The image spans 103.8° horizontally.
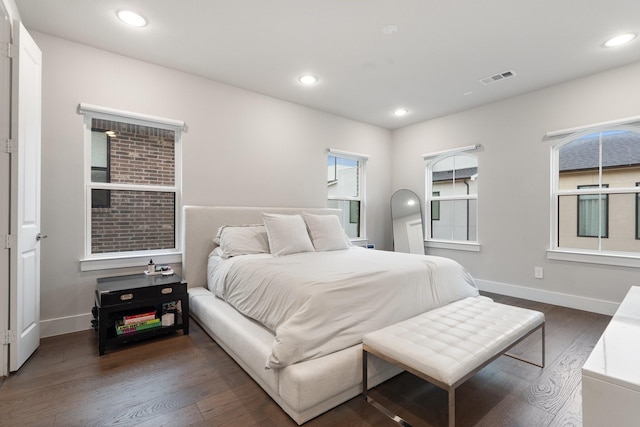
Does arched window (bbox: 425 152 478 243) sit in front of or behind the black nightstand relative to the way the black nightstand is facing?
in front

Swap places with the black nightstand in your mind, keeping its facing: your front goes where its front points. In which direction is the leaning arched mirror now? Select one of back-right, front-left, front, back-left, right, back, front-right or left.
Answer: front-left

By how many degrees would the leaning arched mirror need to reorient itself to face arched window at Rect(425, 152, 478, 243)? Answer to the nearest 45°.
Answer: approximately 90° to its left

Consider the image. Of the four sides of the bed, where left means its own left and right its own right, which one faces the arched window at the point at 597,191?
left

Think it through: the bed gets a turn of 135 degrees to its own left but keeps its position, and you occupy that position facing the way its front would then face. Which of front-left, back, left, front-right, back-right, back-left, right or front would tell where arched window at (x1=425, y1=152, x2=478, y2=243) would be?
front-right

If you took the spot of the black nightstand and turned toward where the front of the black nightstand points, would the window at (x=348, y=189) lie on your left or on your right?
on your left

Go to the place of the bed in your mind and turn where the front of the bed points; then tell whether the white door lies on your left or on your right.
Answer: on your right

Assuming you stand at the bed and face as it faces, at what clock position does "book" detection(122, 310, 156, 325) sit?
The book is roughly at 5 o'clock from the bed.

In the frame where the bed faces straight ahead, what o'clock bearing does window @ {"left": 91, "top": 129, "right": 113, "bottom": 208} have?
The window is roughly at 5 o'clock from the bed.

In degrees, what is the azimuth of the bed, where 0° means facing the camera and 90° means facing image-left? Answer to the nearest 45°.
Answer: approximately 315°

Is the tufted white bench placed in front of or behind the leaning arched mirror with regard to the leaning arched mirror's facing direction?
in front

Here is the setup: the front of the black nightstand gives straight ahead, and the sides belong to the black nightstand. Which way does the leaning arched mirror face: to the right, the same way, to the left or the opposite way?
to the right
